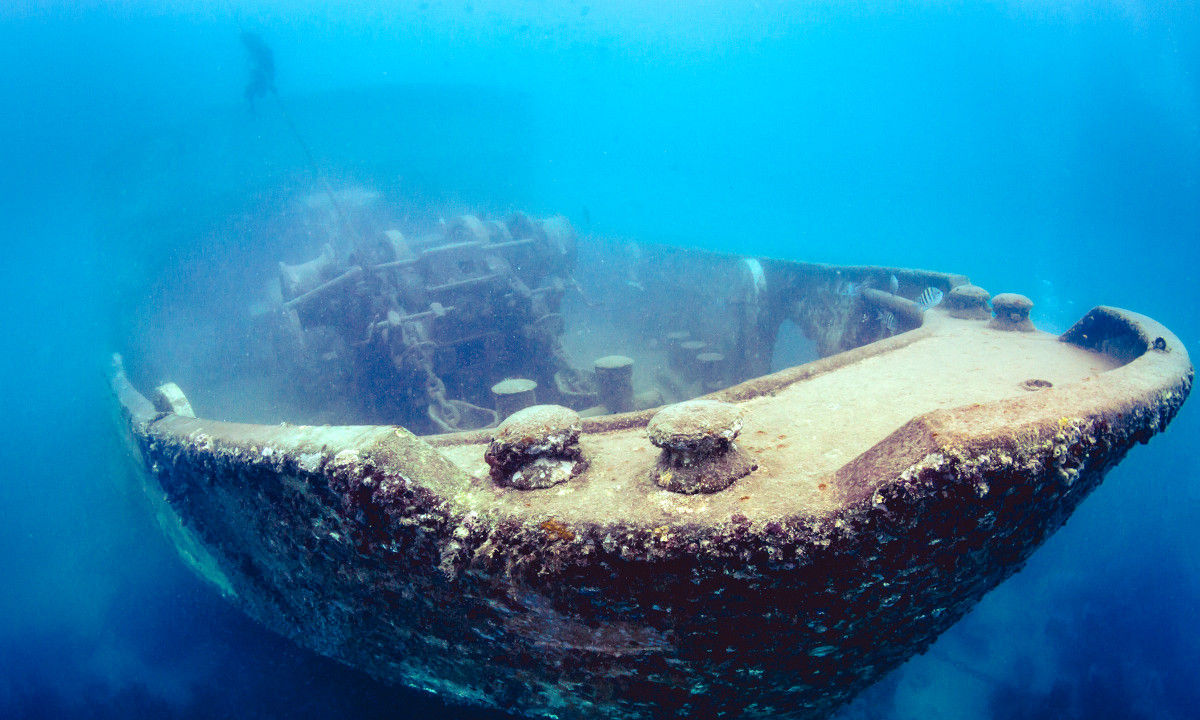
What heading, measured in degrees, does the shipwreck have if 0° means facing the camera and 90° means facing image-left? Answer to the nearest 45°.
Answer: approximately 315°
